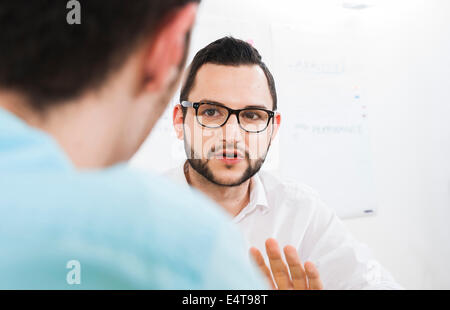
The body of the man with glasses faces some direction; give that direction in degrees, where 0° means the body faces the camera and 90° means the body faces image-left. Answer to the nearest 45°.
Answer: approximately 0°
